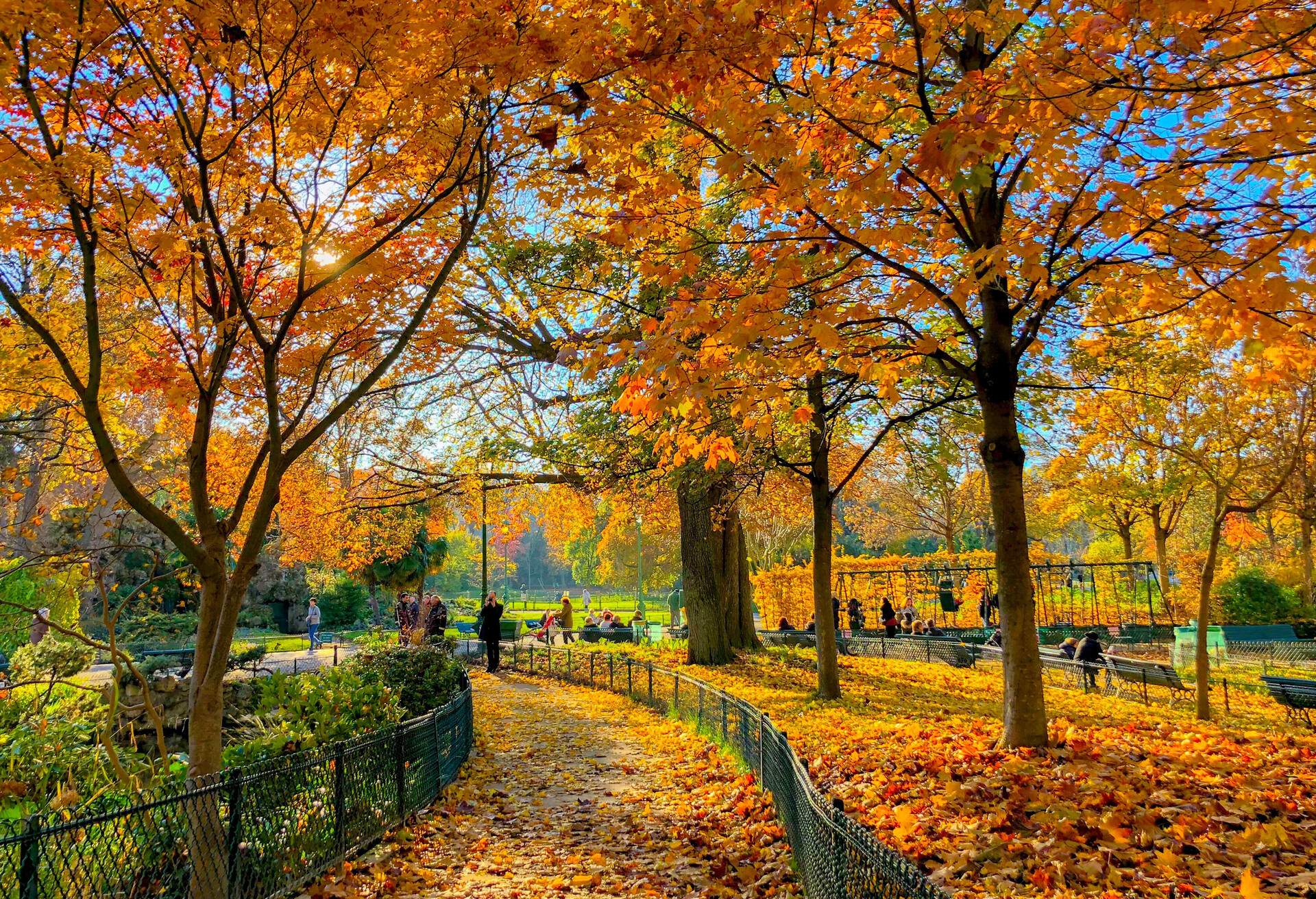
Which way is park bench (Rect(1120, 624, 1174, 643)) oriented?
away from the camera

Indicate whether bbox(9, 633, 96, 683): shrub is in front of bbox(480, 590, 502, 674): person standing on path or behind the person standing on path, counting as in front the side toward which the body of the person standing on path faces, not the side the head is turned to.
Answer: in front

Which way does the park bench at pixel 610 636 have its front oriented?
away from the camera

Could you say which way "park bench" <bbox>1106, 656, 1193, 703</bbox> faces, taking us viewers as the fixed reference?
facing away from the viewer and to the right of the viewer

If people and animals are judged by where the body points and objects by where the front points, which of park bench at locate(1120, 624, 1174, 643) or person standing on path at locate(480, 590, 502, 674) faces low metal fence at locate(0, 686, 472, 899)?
the person standing on path

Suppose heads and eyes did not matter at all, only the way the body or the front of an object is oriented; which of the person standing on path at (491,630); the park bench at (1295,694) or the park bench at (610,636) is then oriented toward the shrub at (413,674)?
the person standing on path

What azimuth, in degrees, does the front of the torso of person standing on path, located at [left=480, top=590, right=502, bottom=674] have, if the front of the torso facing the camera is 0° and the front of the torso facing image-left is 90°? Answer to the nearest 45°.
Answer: approximately 0°

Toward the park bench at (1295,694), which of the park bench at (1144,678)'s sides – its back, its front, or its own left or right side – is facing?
right

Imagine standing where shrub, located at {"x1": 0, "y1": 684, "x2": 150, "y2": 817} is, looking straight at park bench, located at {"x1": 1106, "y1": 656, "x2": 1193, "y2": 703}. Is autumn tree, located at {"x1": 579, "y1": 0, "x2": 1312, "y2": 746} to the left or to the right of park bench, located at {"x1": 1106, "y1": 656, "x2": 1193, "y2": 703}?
right

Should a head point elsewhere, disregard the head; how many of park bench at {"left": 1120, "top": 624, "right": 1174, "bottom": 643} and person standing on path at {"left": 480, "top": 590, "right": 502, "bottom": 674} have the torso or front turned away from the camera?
1
